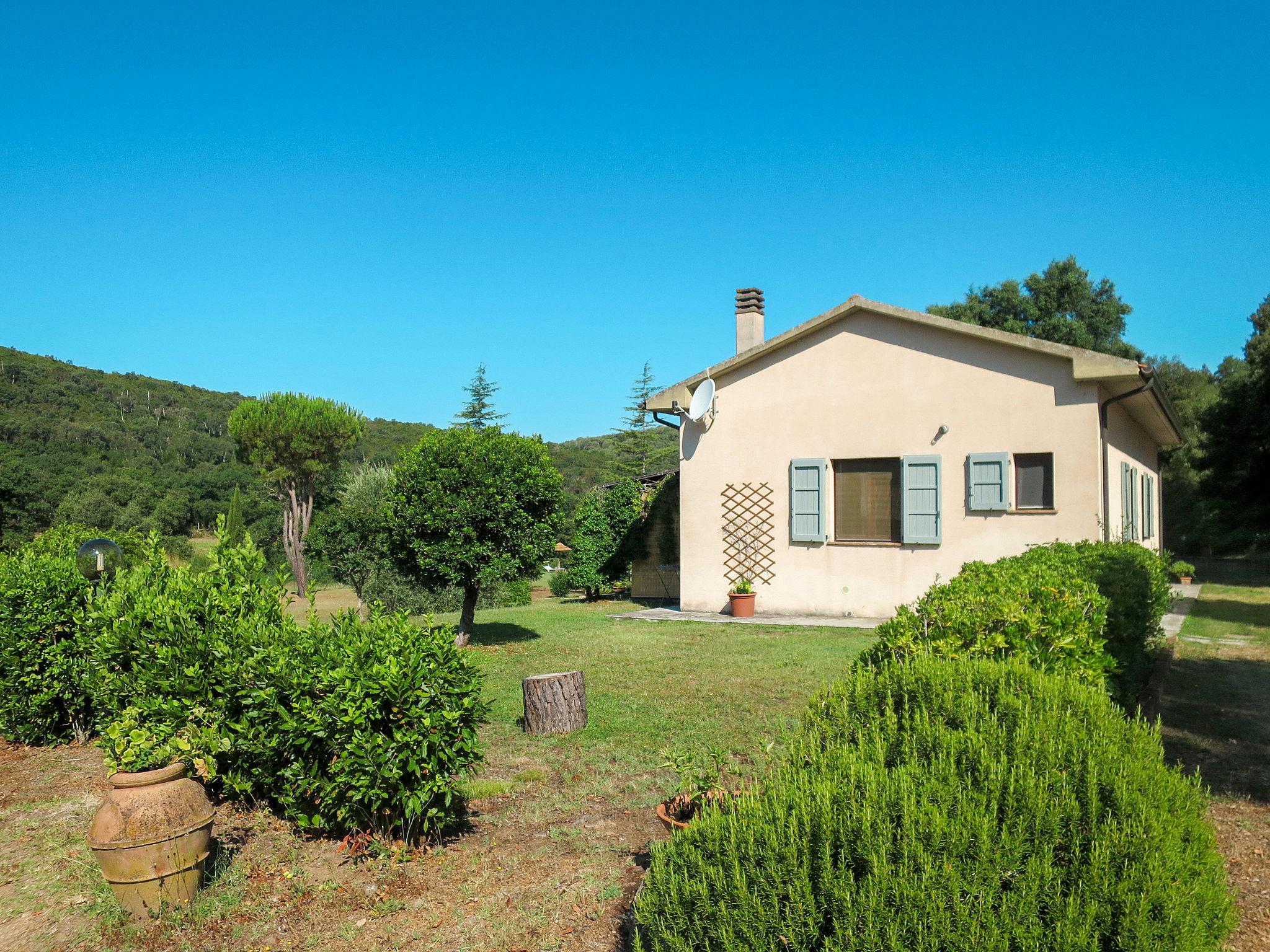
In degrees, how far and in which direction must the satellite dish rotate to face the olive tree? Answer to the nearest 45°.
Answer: approximately 90° to its right

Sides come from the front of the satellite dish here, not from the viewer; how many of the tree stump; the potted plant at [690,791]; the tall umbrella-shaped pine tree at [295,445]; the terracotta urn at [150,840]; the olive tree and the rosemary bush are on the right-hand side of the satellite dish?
2

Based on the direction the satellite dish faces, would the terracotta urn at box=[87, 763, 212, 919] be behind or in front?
in front

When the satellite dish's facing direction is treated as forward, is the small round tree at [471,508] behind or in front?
in front

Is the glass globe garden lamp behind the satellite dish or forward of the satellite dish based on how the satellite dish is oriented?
forward

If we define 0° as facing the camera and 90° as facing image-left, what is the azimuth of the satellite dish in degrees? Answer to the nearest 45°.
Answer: approximately 45°

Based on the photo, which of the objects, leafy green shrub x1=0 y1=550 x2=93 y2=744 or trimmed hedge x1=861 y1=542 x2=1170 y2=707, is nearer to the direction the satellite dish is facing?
the leafy green shrub

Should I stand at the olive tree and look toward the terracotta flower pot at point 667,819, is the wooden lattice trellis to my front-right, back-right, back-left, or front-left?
front-left

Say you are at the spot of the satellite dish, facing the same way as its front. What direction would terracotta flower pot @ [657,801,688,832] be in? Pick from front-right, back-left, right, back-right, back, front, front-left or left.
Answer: front-left

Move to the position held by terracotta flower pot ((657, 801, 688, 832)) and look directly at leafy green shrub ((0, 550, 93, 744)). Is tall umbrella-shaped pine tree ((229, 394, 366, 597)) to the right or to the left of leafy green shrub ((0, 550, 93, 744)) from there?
right
